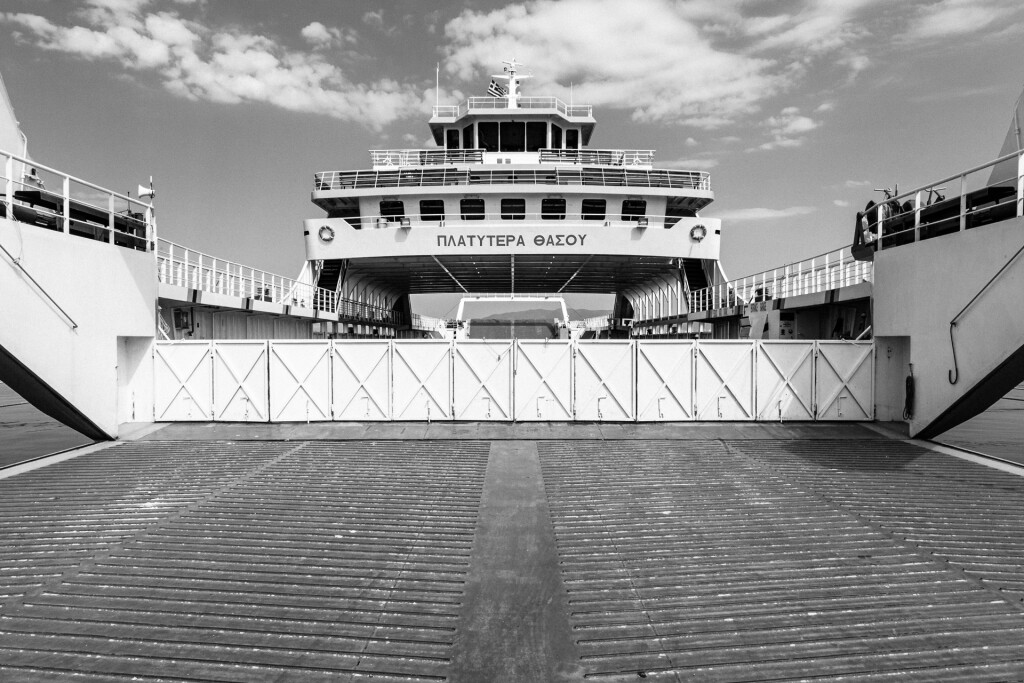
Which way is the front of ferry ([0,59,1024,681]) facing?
toward the camera
